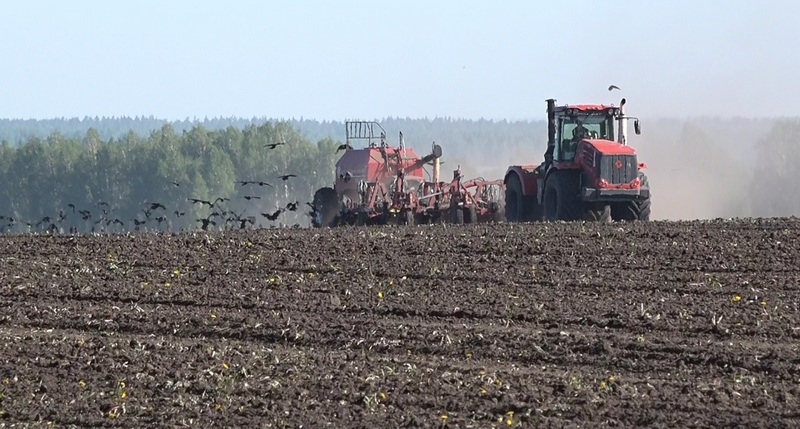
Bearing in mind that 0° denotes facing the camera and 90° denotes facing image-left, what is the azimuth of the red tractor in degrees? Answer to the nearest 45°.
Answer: approximately 315°
